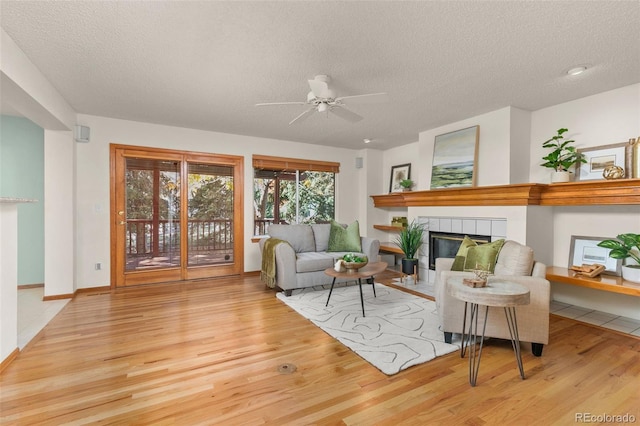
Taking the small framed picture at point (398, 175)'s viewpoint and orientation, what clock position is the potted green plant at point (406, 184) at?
The potted green plant is roughly at 10 o'clock from the small framed picture.

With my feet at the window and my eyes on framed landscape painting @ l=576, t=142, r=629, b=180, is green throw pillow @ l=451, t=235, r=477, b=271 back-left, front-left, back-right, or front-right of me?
front-right

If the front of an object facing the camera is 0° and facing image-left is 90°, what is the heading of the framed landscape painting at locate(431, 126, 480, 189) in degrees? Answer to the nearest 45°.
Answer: approximately 45°

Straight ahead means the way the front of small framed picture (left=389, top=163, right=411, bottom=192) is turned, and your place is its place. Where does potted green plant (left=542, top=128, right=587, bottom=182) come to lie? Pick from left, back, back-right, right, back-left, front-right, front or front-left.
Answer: left

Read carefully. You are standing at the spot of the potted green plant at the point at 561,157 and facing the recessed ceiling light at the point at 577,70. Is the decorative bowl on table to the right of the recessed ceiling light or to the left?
right

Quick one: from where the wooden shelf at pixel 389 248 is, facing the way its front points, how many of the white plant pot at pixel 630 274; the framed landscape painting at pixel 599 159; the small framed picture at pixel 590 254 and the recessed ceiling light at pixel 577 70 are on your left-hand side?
4

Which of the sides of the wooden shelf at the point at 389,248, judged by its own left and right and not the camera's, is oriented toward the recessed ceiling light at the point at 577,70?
left

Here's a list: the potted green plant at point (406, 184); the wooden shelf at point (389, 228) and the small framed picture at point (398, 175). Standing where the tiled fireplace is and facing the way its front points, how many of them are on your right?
3

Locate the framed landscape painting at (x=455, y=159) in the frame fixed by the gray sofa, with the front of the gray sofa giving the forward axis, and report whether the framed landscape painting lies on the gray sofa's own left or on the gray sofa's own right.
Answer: on the gray sofa's own left

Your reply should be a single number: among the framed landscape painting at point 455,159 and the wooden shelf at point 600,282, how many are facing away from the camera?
0

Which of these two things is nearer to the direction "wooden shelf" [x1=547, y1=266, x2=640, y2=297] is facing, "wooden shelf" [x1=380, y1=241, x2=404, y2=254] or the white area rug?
the white area rug

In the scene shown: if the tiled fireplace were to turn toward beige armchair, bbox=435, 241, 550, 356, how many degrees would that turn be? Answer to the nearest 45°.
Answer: approximately 45° to its left

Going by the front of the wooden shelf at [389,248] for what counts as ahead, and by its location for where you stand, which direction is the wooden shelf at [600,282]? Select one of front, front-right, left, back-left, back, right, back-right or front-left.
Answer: left

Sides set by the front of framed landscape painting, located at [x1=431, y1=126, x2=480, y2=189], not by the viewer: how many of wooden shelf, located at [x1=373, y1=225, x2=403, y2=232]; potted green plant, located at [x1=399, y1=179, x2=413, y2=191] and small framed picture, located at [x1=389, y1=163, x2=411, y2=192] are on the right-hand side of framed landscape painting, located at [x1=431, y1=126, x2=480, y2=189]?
3

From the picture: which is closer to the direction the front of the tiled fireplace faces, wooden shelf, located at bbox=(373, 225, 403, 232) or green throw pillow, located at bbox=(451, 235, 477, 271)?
the green throw pillow

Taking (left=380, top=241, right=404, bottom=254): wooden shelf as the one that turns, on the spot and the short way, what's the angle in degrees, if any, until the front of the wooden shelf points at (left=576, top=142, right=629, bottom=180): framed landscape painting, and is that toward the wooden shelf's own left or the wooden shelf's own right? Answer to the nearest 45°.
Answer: approximately 90° to the wooden shelf's own left

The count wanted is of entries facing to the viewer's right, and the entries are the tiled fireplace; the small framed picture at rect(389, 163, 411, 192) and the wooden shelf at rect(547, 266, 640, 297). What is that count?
0
